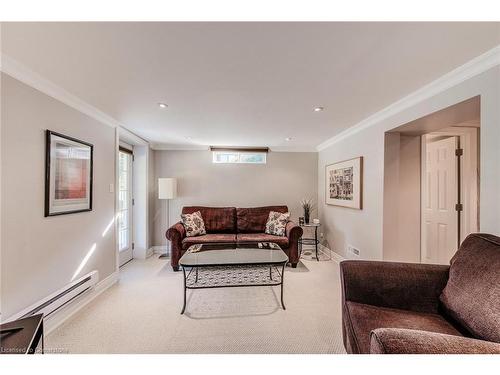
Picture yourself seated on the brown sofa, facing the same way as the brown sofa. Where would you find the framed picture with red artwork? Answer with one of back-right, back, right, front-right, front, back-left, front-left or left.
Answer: front-right

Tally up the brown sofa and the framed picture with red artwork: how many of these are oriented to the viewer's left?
0

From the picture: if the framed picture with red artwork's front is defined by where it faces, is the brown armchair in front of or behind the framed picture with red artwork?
in front

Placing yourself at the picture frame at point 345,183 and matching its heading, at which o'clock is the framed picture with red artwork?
The framed picture with red artwork is roughly at 12 o'clock from the picture frame.

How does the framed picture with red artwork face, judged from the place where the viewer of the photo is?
facing the viewer and to the right of the viewer

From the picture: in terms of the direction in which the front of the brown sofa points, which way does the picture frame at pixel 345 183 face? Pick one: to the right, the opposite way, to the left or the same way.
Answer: to the right

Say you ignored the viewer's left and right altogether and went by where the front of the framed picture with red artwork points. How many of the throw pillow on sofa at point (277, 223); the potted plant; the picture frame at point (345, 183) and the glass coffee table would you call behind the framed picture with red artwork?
0

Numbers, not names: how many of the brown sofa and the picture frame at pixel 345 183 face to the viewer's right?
0

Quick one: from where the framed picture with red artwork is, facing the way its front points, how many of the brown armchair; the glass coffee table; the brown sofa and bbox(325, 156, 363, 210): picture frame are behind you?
0

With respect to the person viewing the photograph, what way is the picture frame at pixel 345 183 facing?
facing the viewer and to the left of the viewer

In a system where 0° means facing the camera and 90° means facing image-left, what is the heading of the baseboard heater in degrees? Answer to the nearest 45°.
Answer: approximately 315°

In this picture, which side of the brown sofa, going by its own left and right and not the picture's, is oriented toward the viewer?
front

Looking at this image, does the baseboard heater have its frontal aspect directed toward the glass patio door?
no

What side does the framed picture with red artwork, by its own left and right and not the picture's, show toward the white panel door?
front

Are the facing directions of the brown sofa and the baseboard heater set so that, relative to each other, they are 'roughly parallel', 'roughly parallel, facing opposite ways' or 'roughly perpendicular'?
roughly perpendicular

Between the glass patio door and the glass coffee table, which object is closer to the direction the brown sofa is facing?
the glass coffee table

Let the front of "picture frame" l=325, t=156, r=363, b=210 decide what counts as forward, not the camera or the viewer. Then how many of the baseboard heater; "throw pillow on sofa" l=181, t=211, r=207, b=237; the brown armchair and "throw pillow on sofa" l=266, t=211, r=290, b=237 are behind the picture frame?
0

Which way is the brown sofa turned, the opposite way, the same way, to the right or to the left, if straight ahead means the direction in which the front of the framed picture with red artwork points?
to the right

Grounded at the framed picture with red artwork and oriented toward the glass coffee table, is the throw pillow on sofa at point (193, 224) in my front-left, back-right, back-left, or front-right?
front-left

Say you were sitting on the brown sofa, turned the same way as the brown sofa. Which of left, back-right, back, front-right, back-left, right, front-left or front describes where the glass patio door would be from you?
right
